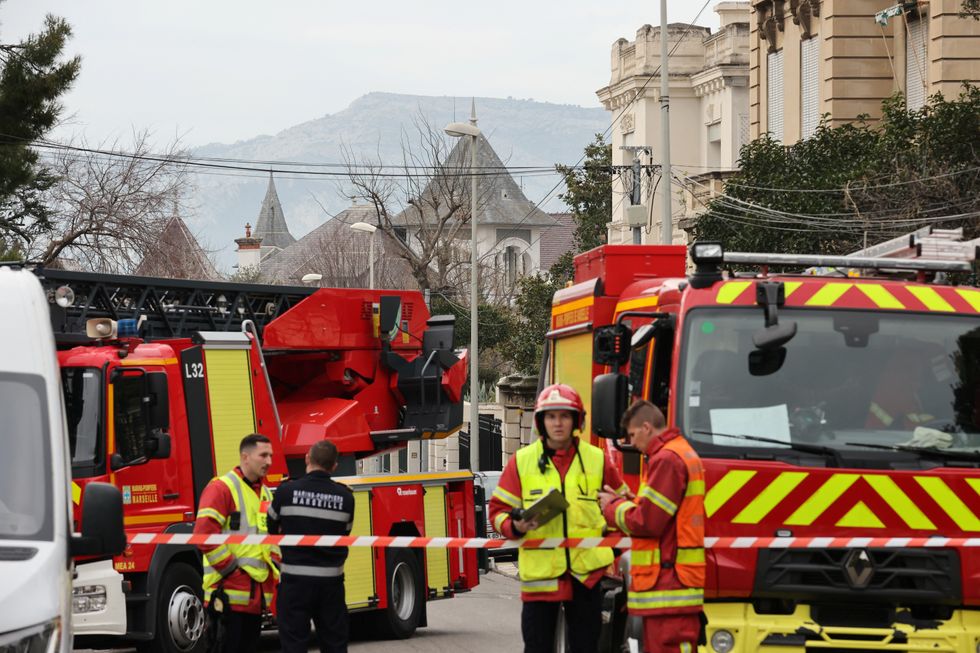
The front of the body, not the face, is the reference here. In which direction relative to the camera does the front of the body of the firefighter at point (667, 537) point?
to the viewer's left

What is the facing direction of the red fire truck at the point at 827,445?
toward the camera

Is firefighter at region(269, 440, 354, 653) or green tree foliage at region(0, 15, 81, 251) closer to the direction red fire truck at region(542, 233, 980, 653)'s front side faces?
the firefighter

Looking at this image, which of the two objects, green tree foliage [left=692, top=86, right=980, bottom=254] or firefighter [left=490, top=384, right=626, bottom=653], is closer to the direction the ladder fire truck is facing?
the firefighter

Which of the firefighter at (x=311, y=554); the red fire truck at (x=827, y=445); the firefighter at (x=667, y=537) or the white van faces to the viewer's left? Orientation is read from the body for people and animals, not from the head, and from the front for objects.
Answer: the firefighter at (x=667, y=537)

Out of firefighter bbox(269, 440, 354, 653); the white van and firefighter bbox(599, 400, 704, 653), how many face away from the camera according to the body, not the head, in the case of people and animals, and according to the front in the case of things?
1

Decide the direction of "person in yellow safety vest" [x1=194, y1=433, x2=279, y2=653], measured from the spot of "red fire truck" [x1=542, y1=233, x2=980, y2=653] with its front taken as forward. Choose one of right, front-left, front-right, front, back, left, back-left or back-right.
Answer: right

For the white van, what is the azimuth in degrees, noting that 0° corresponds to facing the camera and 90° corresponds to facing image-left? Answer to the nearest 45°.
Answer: approximately 0°

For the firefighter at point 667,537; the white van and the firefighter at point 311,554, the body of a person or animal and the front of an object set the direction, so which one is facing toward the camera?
the white van

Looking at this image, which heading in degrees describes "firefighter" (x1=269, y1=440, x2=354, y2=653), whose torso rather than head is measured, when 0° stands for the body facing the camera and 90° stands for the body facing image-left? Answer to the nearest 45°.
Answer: approximately 180°

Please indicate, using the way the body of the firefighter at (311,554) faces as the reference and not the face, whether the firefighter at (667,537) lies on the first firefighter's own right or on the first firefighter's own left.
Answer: on the first firefighter's own right

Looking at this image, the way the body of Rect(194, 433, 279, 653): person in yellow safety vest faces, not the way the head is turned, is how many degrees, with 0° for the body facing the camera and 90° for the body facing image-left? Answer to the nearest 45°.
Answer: approximately 315°

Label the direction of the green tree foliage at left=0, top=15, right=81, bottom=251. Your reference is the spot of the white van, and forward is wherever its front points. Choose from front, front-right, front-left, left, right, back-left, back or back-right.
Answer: back

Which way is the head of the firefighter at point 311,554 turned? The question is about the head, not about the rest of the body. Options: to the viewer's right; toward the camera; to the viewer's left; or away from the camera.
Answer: away from the camera
